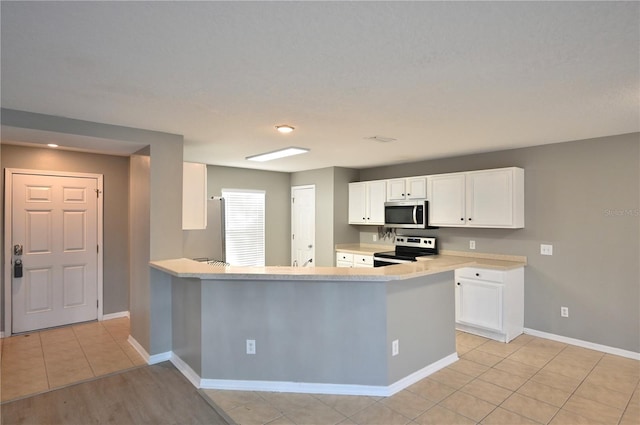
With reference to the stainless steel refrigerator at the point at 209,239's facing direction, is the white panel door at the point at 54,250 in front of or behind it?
behind

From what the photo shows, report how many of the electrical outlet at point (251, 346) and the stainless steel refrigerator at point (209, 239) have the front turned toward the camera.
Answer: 1

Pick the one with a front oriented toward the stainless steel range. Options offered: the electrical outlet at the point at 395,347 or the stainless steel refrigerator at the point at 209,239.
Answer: the stainless steel refrigerator

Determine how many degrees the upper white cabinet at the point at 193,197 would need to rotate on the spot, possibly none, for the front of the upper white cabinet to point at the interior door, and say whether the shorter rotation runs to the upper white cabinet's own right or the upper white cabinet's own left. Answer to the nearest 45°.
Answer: approximately 45° to the upper white cabinet's own left

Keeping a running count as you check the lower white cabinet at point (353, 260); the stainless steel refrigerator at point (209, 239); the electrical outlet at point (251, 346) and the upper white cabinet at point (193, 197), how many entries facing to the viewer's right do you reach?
2

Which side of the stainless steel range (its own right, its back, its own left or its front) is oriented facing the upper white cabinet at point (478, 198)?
left

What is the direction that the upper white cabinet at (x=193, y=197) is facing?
to the viewer's right

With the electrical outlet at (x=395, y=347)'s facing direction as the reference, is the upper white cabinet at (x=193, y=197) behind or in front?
behind

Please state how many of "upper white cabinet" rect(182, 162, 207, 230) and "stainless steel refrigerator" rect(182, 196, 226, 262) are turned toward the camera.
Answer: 0

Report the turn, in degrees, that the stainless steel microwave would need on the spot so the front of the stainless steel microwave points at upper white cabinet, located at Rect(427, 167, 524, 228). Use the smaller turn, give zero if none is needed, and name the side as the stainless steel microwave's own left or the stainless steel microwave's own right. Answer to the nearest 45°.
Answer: approximately 90° to the stainless steel microwave's own left

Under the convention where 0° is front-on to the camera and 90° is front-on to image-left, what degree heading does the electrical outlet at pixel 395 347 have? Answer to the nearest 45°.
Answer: approximately 315°

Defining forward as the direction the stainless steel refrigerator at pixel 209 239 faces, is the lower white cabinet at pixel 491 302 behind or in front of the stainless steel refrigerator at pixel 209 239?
in front

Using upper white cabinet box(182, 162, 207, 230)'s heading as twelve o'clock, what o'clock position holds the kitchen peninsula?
The kitchen peninsula is roughly at 2 o'clock from the upper white cabinet.

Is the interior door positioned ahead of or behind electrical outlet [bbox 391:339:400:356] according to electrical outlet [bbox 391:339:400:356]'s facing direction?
behind
